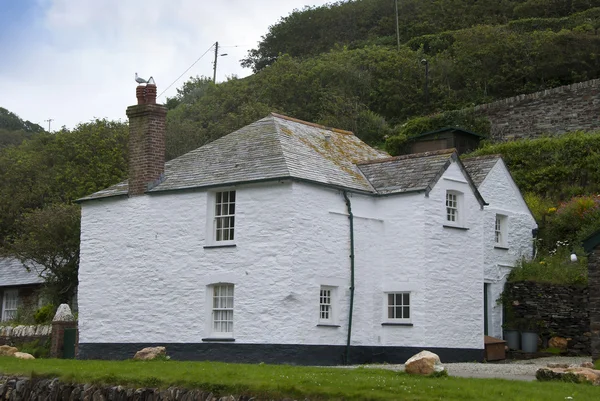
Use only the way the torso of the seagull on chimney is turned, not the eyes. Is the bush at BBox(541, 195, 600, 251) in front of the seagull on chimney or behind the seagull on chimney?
behind

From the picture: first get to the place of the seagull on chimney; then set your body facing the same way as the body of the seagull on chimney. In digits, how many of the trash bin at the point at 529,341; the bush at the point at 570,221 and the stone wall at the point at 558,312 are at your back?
3

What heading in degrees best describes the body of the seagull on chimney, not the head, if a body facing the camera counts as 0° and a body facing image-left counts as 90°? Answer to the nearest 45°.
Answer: approximately 90°

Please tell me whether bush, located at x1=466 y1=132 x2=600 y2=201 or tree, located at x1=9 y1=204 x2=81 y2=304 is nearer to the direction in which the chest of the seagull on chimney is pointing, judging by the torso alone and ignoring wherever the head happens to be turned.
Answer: the tree

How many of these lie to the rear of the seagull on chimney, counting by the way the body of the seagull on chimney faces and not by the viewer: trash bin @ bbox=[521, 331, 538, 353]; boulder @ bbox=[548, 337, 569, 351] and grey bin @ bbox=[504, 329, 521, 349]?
3

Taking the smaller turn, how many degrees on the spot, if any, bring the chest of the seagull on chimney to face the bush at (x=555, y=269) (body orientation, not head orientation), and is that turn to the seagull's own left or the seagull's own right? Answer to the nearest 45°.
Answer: approximately 180°

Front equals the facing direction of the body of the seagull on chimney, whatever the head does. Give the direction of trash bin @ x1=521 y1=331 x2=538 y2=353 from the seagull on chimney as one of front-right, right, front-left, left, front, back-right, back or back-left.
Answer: back

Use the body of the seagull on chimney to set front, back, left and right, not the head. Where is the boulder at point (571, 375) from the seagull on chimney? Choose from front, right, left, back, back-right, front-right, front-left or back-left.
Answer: back-left
